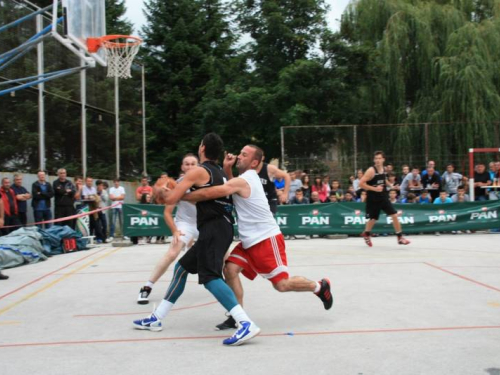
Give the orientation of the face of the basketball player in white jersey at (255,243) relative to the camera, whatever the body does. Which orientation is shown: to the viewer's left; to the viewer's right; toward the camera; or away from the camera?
to the viewer's left

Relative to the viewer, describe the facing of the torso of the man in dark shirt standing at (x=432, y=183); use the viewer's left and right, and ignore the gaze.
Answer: facing the viewer

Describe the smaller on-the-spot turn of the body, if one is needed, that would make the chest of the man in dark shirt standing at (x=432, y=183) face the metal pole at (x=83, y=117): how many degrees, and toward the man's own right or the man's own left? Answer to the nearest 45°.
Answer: approximately 90° to the man's own right

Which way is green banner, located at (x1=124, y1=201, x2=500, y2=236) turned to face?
toward the camera

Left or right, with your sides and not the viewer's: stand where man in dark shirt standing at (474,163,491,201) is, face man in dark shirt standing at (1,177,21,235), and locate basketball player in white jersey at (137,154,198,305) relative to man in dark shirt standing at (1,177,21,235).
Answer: left

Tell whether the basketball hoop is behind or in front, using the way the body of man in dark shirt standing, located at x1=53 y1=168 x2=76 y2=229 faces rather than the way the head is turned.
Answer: in front

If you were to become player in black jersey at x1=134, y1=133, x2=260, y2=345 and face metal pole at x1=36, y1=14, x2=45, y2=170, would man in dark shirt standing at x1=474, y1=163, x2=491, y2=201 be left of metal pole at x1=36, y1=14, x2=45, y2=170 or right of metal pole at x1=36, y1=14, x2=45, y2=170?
right

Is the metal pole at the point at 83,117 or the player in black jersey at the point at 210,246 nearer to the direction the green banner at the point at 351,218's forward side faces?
the player in black jersey

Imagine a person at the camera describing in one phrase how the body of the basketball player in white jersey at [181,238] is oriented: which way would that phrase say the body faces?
toward the camera

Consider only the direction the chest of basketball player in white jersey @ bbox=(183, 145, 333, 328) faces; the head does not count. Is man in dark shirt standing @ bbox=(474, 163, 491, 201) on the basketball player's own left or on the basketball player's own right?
on the basketball player's own right

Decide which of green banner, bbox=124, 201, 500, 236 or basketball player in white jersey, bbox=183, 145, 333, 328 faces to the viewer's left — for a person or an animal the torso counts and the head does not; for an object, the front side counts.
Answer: the basketball player in white jersey

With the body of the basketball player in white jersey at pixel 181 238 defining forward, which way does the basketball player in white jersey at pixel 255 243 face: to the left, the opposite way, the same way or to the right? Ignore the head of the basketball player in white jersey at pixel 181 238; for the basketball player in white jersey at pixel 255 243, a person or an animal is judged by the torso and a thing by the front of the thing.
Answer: to the right

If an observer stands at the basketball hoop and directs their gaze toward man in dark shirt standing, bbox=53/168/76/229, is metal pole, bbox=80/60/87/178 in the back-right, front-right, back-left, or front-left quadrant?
front-right

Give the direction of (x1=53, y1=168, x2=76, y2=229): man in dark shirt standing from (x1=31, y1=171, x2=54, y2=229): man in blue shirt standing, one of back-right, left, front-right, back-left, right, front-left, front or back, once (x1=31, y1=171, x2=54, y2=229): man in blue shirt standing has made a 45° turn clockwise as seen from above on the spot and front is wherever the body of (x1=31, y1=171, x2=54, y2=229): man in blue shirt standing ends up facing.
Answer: back

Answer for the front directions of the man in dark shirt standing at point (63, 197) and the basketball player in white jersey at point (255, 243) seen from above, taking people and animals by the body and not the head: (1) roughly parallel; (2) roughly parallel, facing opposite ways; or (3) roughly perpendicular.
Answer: roughly perpendicular

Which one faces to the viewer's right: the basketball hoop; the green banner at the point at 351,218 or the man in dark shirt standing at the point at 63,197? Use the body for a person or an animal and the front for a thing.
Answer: the basketball hoop

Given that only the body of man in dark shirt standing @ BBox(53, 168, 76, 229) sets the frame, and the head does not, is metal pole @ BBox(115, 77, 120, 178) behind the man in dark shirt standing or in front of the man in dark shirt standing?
behind

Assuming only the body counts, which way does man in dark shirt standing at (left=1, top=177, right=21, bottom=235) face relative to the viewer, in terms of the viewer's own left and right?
facing the viewer and to the right of the viewer
